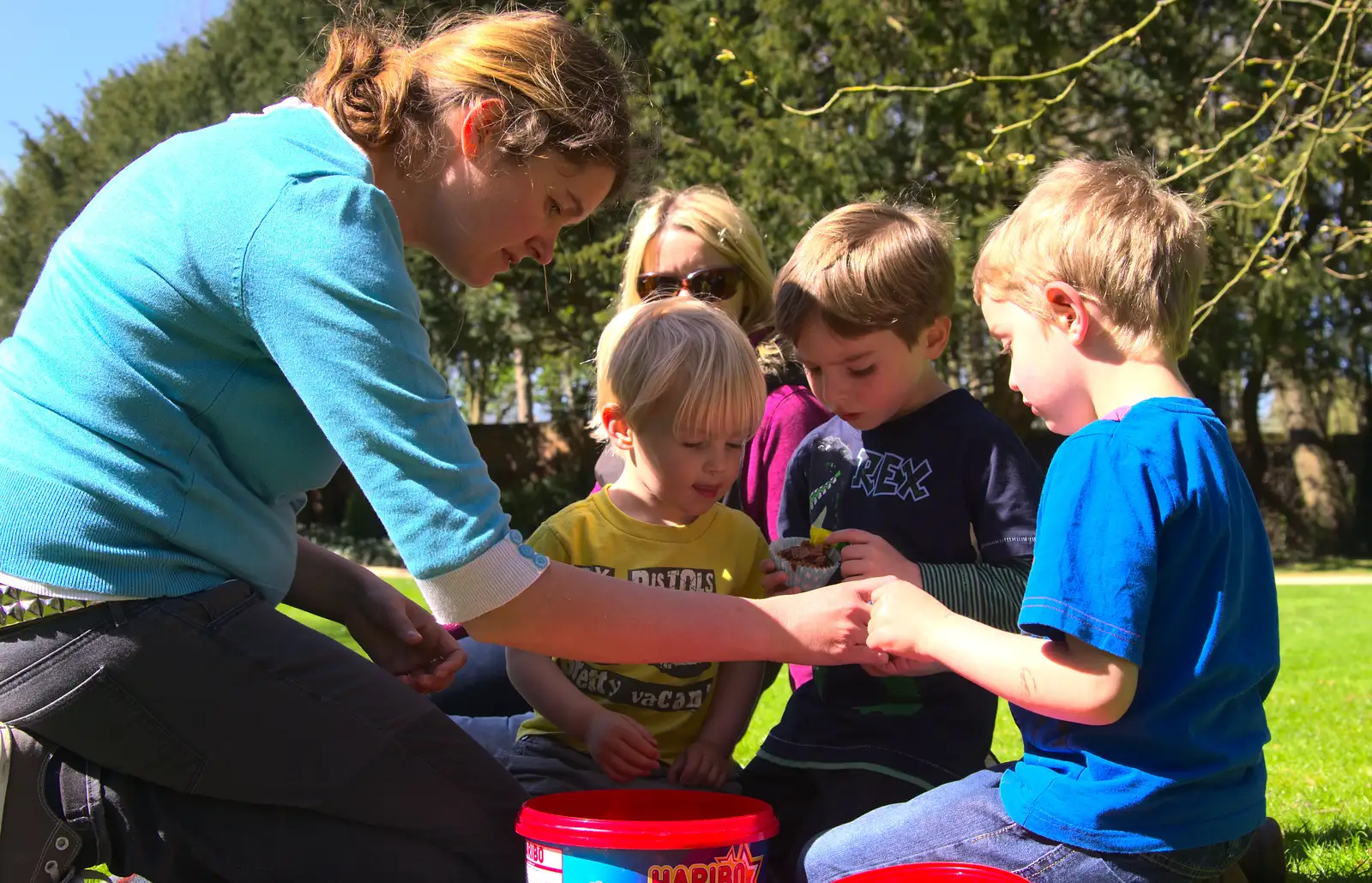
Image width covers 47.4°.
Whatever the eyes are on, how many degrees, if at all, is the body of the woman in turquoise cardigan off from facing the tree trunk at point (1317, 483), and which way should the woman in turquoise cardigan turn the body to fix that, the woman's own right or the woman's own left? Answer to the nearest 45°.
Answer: approximately 45° to the woman's own left

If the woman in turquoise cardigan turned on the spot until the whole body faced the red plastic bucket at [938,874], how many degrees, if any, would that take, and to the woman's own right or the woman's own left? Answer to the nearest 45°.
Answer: approximately 45° to the woman's own right

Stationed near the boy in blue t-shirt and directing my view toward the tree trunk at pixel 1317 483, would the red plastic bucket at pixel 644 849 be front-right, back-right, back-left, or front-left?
back-left

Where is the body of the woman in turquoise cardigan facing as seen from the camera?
to the viewer's right

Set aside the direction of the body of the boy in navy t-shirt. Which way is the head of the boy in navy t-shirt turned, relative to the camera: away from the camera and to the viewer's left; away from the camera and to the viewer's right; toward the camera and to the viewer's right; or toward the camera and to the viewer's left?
toward the camera and to the viewer's left

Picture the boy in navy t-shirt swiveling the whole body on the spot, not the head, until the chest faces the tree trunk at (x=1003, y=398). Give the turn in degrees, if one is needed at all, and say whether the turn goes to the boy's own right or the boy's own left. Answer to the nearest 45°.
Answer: approximately 135° to the boy's own right

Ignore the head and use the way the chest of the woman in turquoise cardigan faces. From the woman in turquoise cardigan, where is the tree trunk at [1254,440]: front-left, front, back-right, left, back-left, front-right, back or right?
front-left

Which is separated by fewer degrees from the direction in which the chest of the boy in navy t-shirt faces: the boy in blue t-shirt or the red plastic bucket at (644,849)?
the red plastic bucket

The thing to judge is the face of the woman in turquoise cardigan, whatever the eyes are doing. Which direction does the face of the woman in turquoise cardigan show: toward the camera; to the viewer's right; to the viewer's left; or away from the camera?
to the viewer's right

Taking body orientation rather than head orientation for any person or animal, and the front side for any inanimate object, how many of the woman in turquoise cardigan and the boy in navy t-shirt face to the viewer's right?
1

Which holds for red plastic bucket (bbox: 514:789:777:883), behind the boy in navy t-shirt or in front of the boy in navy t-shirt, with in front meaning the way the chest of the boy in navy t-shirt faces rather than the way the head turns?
in front

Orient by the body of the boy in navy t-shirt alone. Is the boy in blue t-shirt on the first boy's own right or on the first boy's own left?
on the first boy's own left

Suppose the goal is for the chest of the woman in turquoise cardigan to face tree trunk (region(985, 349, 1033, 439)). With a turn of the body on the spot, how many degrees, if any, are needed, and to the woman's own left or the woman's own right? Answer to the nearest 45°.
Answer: approximately 45° to the woman's own left

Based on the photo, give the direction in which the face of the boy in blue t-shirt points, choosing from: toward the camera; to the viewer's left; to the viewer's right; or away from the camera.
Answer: to the viewer's left

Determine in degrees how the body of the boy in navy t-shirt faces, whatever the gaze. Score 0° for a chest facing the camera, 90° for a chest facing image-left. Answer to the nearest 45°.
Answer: approximately 45°
